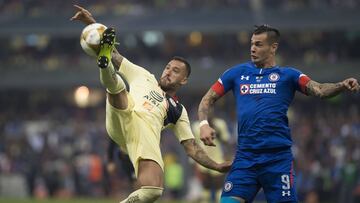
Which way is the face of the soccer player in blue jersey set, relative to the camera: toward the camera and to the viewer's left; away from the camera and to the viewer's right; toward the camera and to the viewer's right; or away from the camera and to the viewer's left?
toward the camera and to the viewer's left

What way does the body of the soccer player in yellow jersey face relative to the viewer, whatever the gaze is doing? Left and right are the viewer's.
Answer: facing the viewer and to the left of the viewer

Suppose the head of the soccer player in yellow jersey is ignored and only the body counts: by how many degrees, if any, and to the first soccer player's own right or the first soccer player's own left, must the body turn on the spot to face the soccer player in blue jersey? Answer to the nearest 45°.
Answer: approximately 90° to the first soccer player's own left
